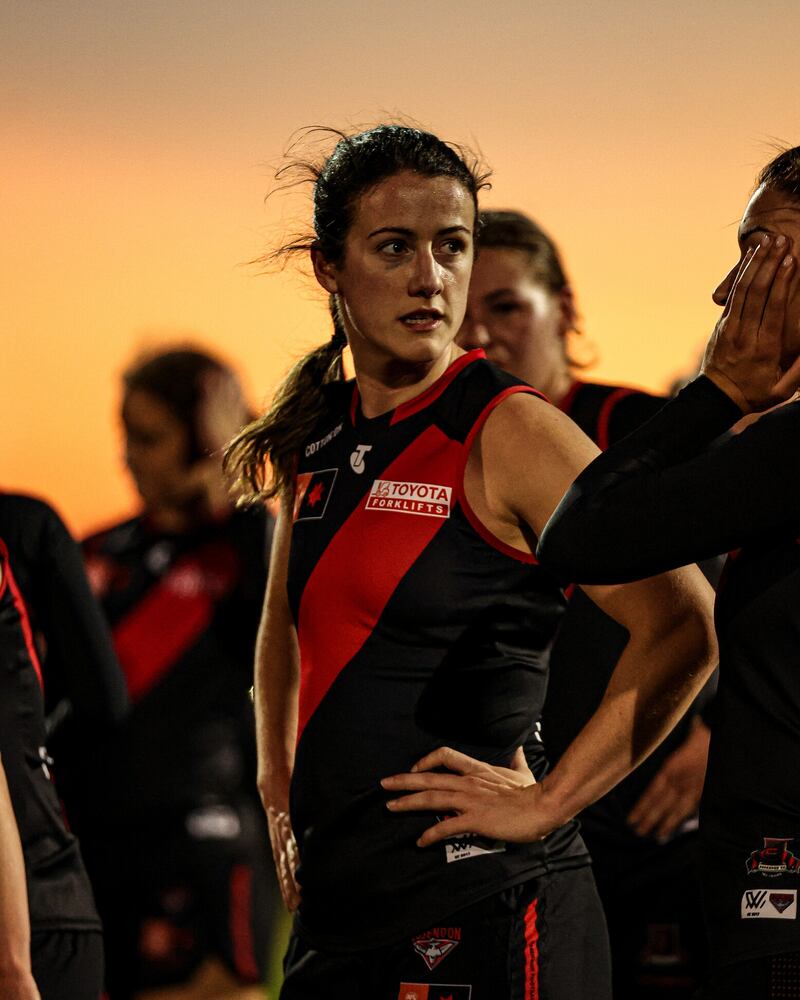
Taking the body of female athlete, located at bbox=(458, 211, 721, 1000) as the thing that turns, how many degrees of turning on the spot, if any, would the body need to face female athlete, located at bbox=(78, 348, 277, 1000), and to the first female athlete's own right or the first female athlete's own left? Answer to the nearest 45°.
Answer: approximately 90° to the first female athlete's own right

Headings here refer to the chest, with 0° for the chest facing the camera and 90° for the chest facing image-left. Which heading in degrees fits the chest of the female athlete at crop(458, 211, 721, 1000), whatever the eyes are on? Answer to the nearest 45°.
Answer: approximately 45°

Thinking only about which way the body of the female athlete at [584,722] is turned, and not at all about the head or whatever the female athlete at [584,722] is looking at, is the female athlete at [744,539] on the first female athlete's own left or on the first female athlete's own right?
on the first female athlete's own left

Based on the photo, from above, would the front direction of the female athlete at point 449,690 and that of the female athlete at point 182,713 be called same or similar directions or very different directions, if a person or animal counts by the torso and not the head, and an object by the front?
same or similar directions

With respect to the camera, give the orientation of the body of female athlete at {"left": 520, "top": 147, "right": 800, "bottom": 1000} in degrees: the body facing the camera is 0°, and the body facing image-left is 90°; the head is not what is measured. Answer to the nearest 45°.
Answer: approximately 45°

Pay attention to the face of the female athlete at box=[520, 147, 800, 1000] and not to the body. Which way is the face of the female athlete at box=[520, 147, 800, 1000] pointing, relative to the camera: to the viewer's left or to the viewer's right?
to the viewer's left

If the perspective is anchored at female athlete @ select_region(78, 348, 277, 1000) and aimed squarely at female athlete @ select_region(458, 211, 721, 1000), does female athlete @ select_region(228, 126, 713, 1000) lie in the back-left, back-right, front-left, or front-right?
front-right

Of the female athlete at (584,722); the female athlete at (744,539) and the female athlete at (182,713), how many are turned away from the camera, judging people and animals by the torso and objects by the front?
0

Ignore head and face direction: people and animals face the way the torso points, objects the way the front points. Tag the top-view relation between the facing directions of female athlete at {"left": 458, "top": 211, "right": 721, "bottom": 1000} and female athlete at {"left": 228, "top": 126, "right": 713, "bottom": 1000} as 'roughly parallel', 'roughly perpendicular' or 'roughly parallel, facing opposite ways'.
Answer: roughly parallel

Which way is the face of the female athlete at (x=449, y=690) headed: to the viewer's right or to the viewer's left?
to the viewer's right

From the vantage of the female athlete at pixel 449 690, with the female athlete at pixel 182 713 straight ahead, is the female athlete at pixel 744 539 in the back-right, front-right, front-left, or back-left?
back-right

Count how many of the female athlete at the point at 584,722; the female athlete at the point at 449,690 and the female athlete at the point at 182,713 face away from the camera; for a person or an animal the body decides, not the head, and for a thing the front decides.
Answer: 0

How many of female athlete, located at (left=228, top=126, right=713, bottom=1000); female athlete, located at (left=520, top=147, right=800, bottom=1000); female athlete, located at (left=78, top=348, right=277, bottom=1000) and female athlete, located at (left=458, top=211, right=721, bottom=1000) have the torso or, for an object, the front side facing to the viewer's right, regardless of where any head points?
0

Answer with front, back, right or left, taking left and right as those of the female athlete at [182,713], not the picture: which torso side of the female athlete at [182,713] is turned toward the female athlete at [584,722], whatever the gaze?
left
